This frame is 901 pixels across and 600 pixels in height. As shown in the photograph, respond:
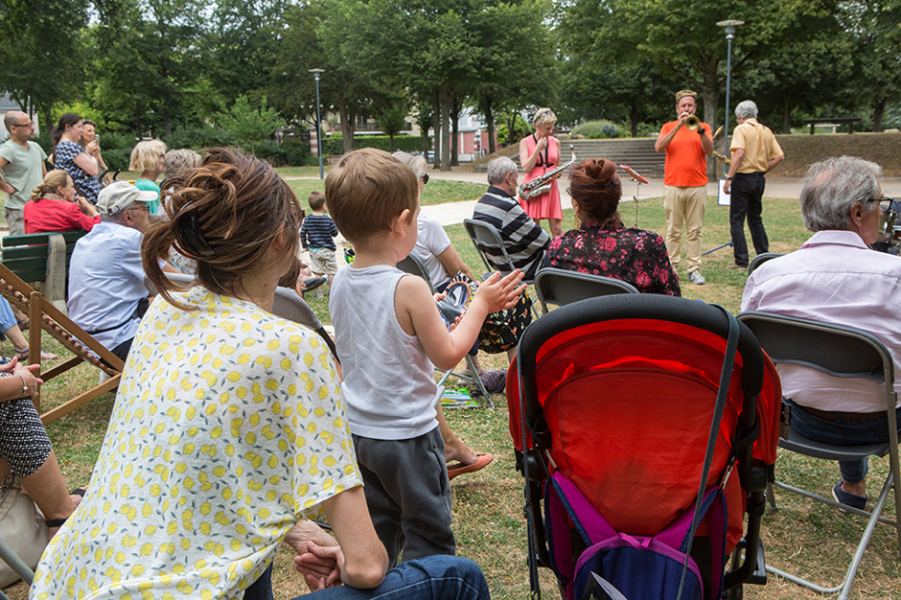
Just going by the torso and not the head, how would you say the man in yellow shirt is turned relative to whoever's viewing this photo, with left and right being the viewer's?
facing away from the viewer and to the left of the viewer

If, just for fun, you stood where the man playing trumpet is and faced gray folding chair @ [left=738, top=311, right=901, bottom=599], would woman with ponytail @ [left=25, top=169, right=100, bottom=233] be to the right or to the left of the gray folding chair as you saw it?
right

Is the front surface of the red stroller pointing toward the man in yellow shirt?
yes

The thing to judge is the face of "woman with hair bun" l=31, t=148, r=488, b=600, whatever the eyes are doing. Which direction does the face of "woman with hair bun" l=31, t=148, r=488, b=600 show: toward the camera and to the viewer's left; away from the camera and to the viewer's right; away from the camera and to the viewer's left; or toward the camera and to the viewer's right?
away from the camera and to the viewer's right

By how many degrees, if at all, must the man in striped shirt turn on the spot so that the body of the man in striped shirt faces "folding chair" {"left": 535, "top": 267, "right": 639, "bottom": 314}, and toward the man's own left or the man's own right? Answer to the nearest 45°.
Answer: approximately 135° to the man's own right

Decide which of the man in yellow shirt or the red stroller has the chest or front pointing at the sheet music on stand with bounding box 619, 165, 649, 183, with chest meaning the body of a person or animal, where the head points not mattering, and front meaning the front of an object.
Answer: the red stroller

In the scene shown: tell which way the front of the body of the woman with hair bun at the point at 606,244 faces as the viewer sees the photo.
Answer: away from the camera

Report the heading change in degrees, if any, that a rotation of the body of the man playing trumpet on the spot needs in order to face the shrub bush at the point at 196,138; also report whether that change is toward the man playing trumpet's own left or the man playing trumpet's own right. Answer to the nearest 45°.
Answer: approximately 135° to the man playing trumpet's own right

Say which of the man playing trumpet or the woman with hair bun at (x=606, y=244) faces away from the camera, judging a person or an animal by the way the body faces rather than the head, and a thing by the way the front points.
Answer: the woman with hair bun

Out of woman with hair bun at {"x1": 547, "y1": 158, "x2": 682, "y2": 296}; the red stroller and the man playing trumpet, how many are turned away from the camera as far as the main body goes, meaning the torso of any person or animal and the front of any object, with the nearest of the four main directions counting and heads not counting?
2

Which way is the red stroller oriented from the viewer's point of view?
away from the camera

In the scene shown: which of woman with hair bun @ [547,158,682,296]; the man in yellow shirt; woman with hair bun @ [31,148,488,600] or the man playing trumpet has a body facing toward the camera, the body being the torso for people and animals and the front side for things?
the man playing trumpet

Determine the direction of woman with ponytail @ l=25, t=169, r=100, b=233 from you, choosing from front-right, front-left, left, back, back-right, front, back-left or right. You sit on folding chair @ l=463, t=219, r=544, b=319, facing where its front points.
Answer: back-left
